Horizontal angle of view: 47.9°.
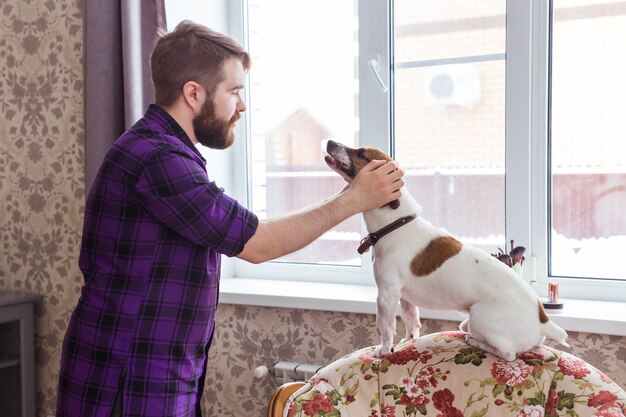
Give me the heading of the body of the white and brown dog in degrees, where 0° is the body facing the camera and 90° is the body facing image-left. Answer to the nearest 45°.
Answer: approximately 90°

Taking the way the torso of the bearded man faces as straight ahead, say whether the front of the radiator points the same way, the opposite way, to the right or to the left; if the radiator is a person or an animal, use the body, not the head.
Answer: to the right

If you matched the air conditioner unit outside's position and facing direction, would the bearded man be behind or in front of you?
in front

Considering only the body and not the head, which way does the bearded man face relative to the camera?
to the viewer's right

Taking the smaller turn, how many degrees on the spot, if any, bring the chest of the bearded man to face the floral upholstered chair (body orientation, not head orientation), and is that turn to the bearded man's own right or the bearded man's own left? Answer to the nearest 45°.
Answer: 0° — they already face it

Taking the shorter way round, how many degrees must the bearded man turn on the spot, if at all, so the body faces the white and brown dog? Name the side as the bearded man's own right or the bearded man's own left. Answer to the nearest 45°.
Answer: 0° — they already face it

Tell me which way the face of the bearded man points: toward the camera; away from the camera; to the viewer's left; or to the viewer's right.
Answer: to the viewer's right
